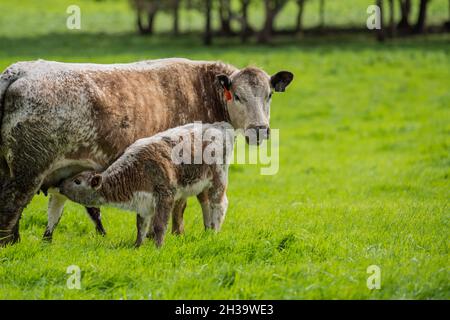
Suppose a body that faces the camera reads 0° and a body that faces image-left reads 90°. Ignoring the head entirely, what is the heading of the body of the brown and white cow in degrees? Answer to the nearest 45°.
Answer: approximately 270°
